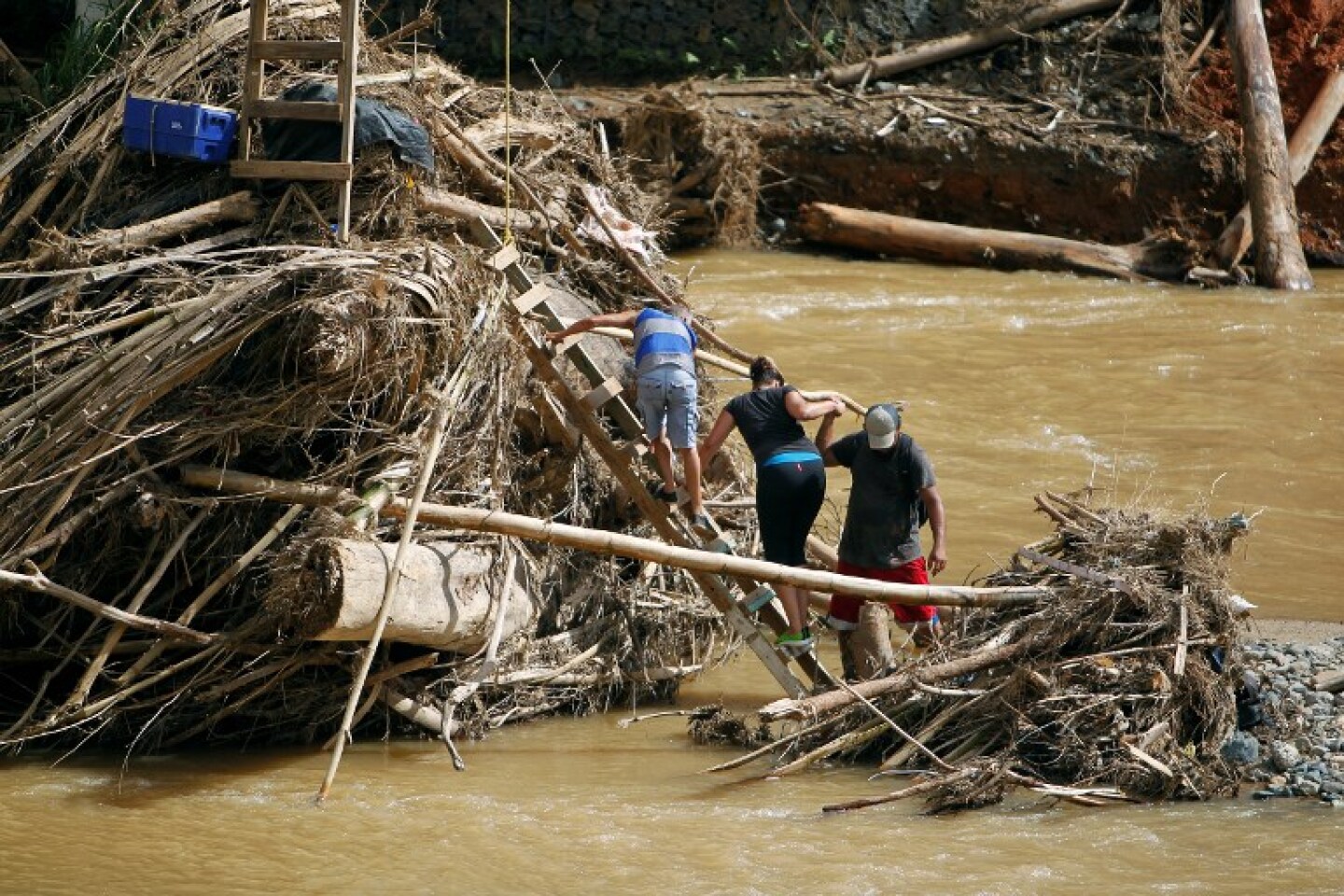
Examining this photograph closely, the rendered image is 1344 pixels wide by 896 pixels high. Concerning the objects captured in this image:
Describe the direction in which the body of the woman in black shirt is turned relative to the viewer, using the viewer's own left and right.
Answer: facing away from the viewer

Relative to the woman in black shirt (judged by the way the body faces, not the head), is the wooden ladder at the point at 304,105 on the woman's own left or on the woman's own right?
on the woman's own left

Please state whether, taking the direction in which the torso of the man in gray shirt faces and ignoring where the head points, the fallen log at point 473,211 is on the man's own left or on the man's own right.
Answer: on the man's own right
